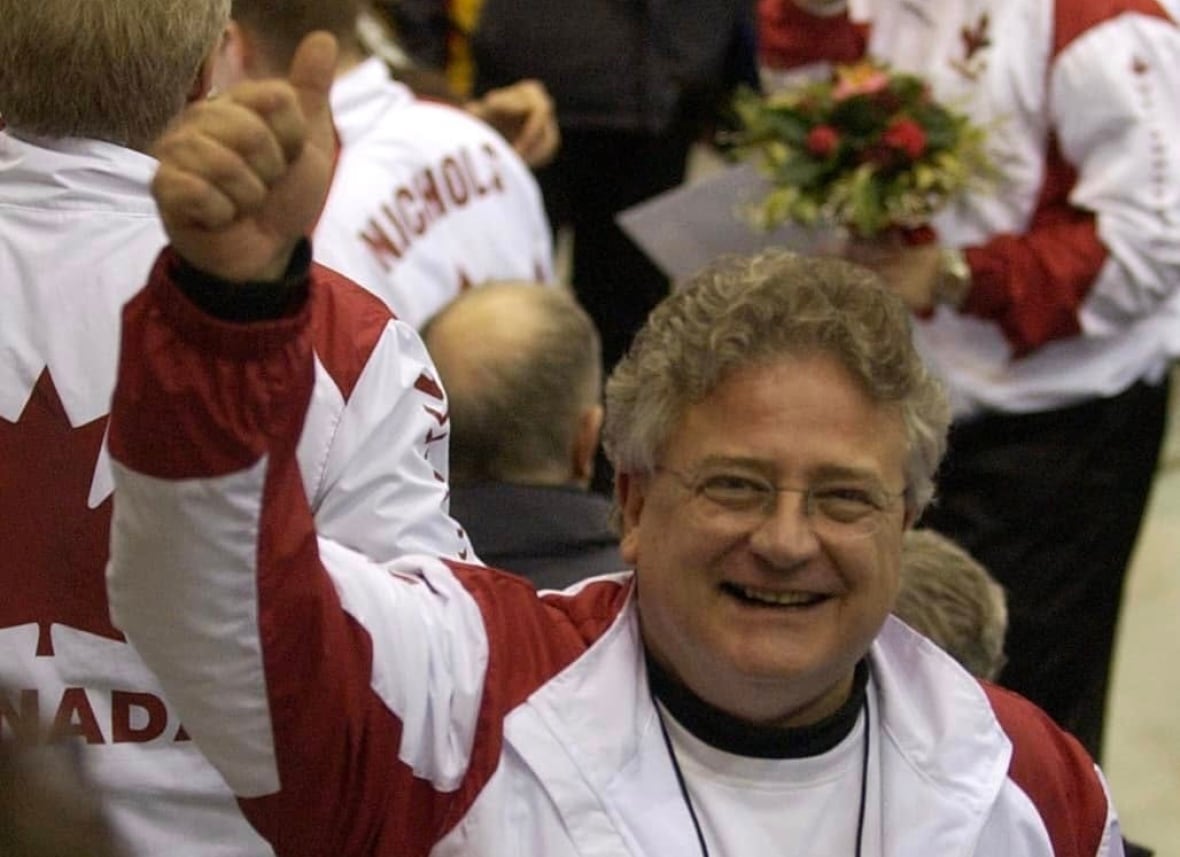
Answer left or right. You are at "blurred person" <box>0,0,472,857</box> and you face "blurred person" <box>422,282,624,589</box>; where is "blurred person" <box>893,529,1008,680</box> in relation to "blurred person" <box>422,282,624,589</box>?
right

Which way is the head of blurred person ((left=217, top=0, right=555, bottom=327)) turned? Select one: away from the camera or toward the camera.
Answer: away from the camera

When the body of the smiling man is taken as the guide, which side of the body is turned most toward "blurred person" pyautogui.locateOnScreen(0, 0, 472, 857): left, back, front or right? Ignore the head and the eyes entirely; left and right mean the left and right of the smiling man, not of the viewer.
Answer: right

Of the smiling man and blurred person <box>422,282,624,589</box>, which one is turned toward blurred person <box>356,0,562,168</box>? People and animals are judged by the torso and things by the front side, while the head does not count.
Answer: blurred person <box>422,282,624,589</box>

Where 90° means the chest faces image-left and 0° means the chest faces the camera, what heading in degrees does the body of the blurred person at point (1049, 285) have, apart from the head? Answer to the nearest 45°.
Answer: approximately 45°

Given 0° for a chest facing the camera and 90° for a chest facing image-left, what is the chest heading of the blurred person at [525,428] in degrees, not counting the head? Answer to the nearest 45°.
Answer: approximately 180°

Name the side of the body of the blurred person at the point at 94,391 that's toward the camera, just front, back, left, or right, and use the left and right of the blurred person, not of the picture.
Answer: back

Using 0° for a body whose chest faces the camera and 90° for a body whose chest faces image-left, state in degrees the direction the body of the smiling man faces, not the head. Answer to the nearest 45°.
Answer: approximately 0°

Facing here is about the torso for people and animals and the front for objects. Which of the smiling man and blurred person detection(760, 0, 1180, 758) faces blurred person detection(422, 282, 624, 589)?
blurred person detection(760, 0, 1180, 758)

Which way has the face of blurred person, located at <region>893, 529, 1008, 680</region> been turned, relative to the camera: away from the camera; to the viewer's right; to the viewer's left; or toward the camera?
away from the camera
